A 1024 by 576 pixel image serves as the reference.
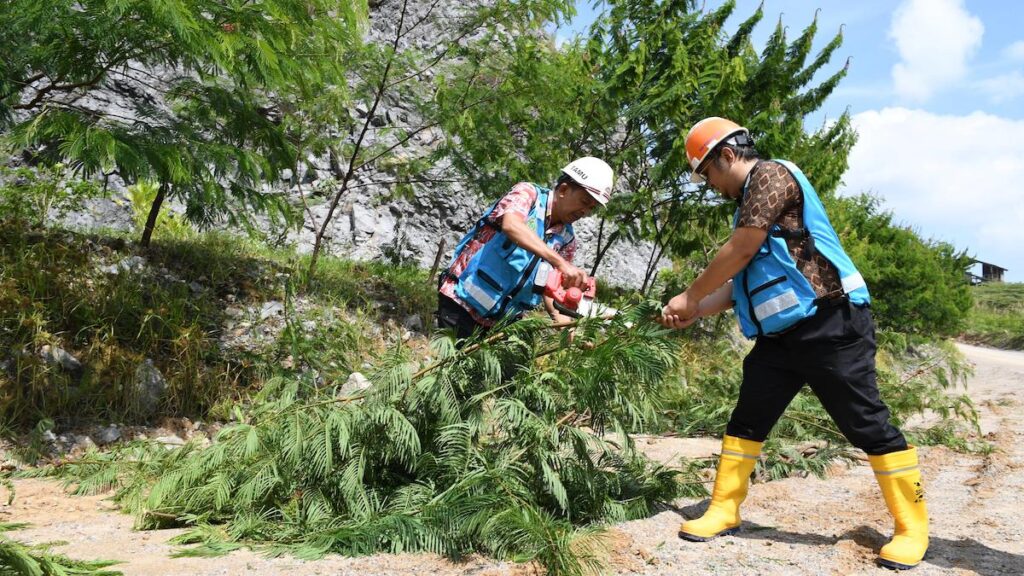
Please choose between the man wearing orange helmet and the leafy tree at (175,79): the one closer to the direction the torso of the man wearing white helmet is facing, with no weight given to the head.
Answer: the man wearing orange helmet

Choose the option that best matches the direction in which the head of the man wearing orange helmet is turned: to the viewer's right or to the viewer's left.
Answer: to the viewer's left

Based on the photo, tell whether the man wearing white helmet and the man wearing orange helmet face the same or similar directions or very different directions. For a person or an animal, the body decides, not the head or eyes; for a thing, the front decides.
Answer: very different directions

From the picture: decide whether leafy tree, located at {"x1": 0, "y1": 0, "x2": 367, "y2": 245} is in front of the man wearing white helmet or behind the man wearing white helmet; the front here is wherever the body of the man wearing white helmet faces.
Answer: behind

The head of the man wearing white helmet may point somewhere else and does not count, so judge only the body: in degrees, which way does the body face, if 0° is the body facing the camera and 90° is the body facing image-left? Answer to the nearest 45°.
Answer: approximately 315°

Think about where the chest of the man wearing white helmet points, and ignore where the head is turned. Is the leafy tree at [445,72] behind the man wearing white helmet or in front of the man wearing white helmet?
behind

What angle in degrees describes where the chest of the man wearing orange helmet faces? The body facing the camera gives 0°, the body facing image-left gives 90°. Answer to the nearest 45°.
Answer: approximately 90°

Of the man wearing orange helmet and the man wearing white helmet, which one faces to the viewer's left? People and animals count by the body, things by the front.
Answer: the man wearing orange helmet

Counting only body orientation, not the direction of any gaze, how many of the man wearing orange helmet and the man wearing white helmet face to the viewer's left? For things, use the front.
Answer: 1

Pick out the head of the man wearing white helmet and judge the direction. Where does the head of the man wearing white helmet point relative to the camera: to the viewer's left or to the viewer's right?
to the viewer's right
